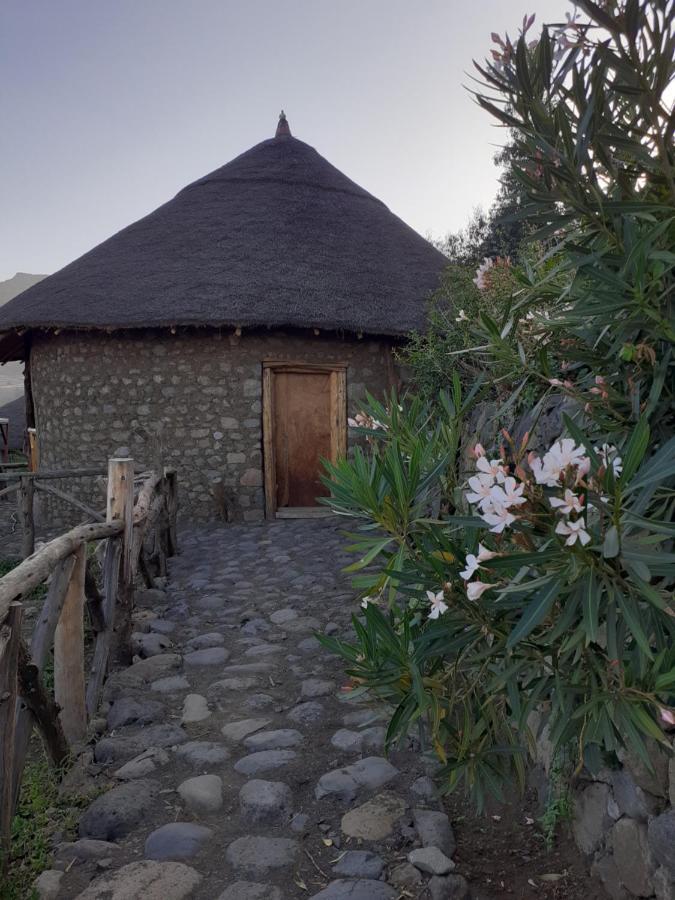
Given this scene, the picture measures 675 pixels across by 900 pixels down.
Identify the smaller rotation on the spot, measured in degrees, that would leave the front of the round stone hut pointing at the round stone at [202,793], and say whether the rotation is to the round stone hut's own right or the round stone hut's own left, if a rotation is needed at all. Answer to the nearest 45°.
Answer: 0° — it already faces it

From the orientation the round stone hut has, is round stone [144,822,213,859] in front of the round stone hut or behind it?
in front

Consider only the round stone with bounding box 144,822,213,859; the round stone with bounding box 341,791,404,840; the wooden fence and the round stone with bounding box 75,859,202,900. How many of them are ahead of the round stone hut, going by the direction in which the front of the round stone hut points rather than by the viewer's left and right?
4

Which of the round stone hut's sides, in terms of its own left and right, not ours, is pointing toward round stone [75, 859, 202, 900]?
front

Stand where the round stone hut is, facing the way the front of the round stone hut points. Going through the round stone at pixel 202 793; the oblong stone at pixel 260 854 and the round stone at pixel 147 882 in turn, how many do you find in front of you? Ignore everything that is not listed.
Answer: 3

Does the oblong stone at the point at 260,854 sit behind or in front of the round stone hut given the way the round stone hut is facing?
in front

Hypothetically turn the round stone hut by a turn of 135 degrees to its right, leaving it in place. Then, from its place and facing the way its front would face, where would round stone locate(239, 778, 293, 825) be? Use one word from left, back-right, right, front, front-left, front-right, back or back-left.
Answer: back-left

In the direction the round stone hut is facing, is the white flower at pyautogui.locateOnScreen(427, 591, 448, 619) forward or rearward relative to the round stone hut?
forward

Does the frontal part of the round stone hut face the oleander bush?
yes

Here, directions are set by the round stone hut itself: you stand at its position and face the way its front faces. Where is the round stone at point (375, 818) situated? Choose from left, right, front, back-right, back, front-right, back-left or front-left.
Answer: front

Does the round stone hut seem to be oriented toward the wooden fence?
yes

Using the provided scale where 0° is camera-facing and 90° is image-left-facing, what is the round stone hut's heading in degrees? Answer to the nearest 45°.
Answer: approximately 0°

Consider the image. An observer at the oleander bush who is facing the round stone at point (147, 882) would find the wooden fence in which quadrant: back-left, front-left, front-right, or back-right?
front-right
